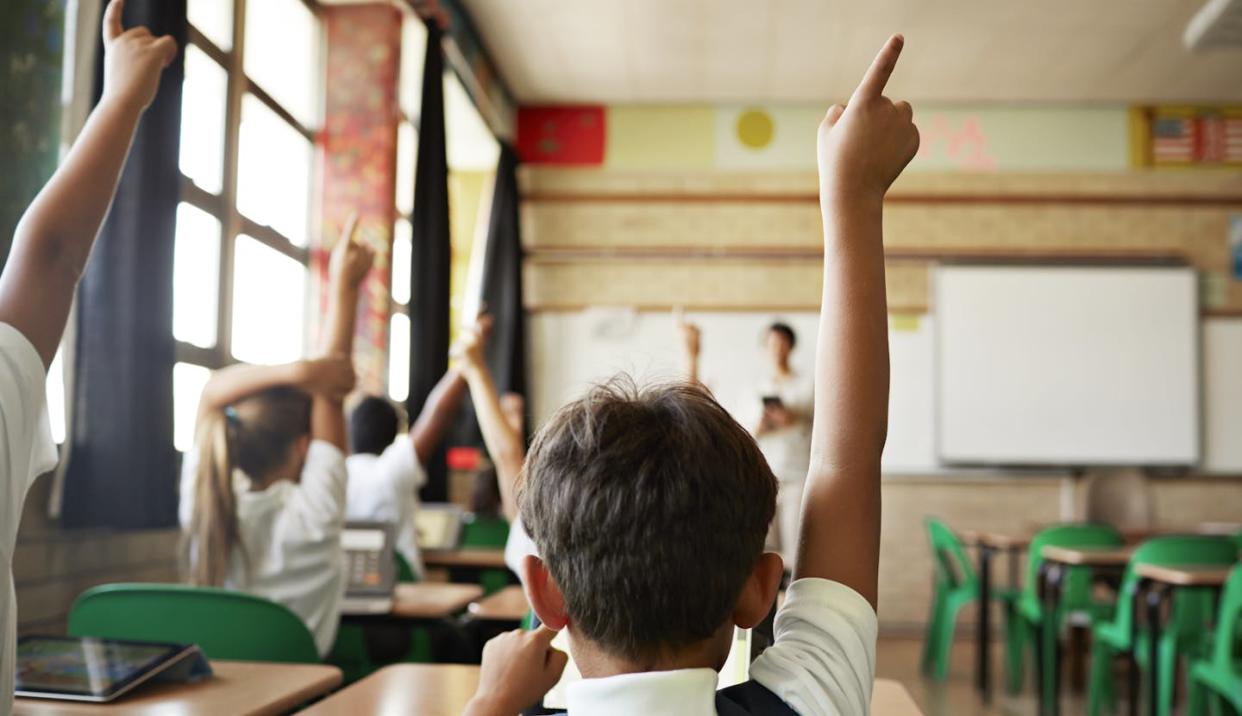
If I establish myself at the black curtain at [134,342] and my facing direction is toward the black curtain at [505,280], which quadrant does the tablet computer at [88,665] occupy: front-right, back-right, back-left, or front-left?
back-right

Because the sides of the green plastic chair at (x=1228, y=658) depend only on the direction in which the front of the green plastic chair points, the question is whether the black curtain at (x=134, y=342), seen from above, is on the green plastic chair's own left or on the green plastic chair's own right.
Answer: on the green plastic chair's own left

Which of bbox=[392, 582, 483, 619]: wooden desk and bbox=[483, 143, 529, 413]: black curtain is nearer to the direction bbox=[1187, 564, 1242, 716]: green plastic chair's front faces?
the black curtain

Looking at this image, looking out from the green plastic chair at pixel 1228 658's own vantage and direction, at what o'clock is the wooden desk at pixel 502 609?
The wooden desk is roughly at 9 o'clock from the green plastic chair.

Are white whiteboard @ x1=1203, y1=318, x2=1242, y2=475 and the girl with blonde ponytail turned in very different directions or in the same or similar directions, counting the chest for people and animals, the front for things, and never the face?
very different directions

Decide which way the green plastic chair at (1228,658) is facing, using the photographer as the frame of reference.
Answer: facing away from the viewer and to the left of the viewer

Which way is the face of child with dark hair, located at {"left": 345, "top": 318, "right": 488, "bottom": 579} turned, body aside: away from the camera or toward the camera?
away from the camera

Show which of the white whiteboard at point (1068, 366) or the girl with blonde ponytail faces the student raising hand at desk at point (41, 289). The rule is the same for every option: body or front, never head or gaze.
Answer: the white whiteboard

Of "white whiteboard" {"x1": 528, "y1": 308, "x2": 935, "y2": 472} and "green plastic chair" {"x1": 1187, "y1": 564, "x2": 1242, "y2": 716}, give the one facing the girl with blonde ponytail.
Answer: the white whiteboard

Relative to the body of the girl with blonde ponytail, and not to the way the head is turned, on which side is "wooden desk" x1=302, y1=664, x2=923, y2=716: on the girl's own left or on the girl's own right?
on the girl's own right

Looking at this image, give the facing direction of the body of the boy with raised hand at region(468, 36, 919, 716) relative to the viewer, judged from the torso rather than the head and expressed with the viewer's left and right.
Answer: facing away from the viewer
